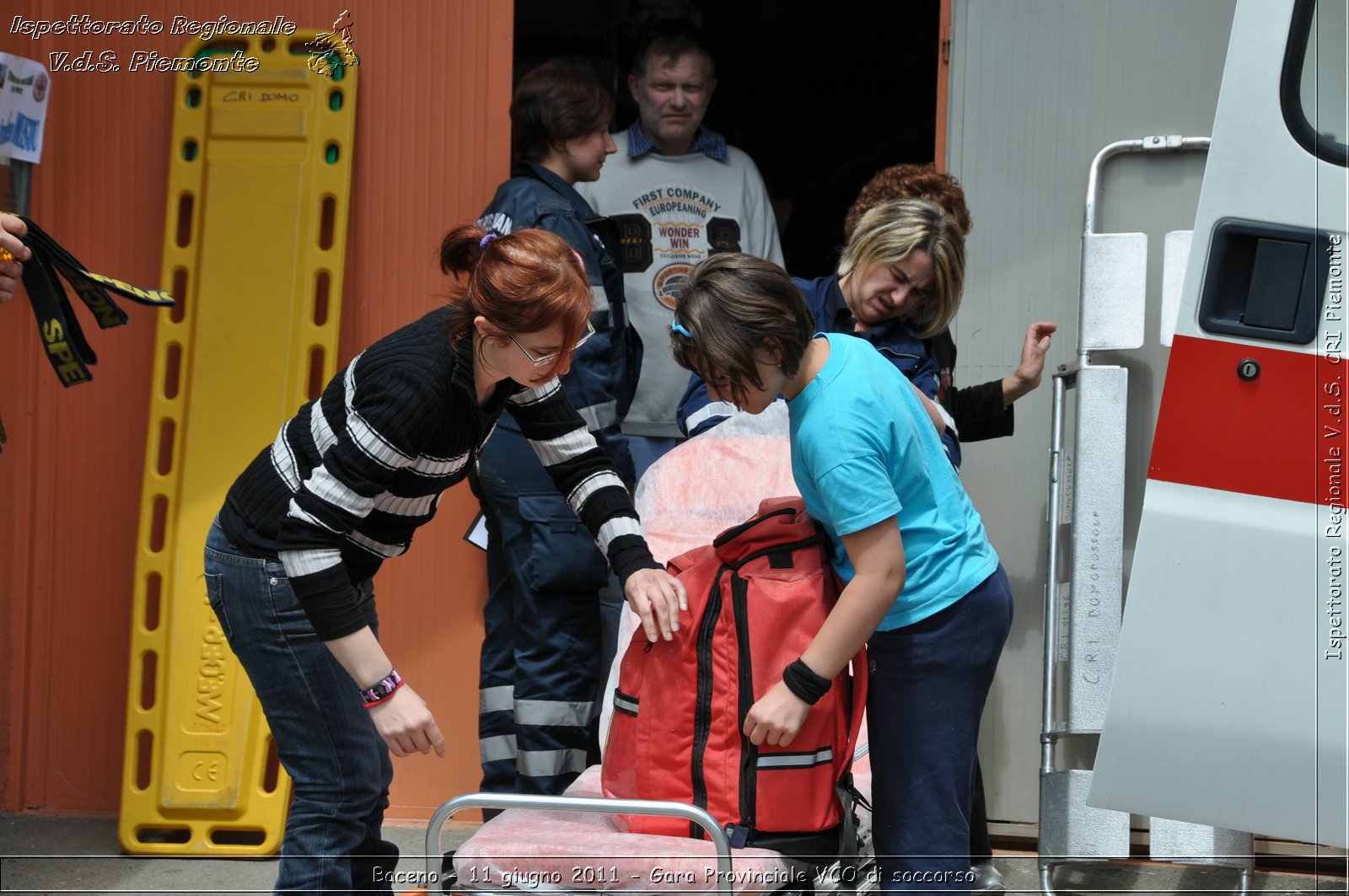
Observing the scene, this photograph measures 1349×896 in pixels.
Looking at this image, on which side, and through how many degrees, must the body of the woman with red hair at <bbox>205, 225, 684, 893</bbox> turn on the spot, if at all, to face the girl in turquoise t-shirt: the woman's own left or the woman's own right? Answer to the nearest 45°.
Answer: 0° — they already face them

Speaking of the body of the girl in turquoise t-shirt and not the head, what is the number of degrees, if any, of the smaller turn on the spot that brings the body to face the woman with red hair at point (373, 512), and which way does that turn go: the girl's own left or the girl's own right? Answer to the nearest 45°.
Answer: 0° — they already face them

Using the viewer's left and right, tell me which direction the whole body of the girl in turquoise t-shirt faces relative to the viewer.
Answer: facing to the left of the viewer

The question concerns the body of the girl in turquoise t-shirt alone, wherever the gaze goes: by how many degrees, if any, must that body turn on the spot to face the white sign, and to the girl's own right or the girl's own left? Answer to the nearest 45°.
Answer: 0° — they already face it

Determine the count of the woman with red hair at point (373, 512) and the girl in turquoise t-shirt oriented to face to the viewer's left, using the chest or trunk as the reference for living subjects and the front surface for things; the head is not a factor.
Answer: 1

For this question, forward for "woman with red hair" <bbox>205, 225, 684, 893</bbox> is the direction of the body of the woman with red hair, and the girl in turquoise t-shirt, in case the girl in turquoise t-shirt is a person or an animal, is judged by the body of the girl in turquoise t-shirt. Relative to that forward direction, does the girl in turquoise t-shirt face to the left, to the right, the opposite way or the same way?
the opposite way

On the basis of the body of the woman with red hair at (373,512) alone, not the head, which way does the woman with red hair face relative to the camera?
to the viewer's right

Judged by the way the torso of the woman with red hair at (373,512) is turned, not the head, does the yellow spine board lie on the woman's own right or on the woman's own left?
on the woman's own left

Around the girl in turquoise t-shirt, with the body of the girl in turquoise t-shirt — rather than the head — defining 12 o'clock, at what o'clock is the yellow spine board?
The yellow spine board is roughly at 1 o'clock from the girl in turquoise t-shirt.

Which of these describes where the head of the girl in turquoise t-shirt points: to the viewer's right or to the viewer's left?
to the viewer's left
